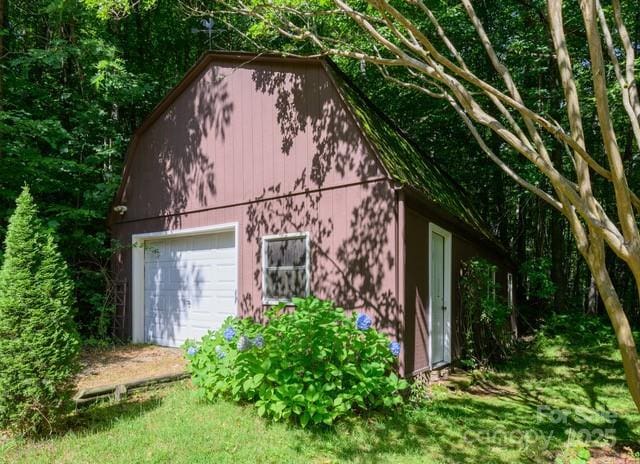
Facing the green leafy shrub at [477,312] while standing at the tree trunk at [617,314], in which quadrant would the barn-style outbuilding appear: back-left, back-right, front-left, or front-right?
front-left

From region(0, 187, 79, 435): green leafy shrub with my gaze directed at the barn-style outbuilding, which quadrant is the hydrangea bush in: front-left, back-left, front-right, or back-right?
front-right

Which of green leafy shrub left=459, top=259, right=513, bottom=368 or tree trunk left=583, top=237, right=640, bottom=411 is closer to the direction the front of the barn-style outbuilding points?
the tree trunk

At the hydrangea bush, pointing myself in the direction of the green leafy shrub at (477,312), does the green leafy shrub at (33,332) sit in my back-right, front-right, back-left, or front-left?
back-left

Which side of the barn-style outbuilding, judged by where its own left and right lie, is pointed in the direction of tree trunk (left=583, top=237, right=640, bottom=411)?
left

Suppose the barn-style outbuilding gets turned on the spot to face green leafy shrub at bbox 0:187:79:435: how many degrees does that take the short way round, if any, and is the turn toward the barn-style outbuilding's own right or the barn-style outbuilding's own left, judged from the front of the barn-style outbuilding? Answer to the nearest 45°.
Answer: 0° — it already faces it

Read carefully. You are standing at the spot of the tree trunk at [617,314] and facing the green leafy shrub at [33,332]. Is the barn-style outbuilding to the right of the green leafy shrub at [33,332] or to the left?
right

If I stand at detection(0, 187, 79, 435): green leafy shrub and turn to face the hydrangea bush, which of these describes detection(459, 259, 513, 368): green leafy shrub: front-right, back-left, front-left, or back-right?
front-left

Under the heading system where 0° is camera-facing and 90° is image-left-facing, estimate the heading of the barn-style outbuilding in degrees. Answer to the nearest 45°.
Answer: approximately 45°

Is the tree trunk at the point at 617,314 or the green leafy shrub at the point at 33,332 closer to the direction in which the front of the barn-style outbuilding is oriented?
the green leafy shrub

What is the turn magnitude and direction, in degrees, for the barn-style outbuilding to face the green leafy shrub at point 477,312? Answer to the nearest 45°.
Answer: approximately 135° to its left

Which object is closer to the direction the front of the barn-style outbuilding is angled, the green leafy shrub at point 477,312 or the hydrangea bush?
the hydrangea bush
